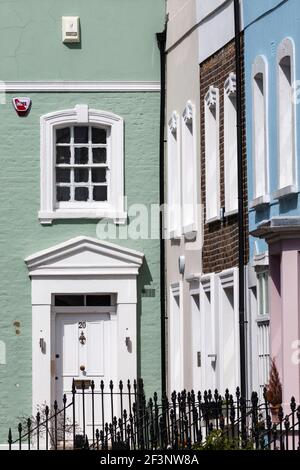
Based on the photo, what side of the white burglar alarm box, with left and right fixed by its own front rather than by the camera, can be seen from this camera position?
front

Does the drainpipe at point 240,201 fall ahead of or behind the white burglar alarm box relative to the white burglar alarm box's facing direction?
ahead
